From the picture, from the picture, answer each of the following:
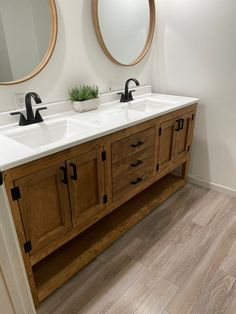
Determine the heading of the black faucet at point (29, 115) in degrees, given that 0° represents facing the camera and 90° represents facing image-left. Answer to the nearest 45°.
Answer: approximately 315°

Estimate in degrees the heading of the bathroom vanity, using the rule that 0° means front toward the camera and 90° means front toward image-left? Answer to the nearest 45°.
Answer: approximately 315°

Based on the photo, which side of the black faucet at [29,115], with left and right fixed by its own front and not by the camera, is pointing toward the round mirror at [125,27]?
left
